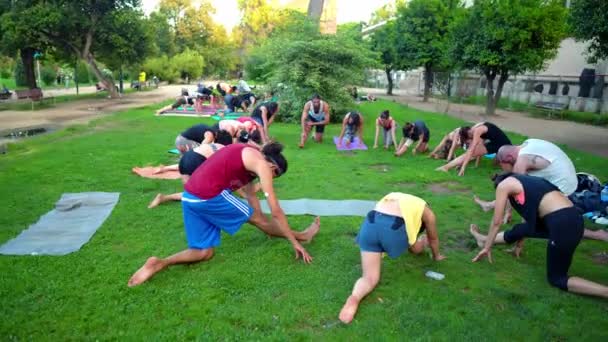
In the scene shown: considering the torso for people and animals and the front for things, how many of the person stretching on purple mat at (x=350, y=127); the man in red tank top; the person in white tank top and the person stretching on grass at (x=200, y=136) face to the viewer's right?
2

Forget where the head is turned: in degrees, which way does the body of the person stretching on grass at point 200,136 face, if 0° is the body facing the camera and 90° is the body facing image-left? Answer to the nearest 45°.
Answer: approximately 270°

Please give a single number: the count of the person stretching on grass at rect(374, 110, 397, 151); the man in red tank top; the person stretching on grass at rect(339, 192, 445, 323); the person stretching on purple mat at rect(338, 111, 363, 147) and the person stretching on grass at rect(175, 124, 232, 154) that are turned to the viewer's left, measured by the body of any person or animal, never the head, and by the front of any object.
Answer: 0

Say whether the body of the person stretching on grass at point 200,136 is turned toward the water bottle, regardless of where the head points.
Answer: no

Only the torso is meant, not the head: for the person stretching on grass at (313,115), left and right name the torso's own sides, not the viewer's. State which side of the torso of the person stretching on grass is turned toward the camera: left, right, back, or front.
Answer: front

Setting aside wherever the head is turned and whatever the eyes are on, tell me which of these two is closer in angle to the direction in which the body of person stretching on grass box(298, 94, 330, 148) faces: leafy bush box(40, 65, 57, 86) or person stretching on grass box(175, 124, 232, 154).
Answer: the person stretching on grass

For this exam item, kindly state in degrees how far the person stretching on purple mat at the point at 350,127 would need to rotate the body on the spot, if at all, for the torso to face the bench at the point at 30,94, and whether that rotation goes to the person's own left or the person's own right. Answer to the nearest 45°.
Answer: approximately 135° to the person's own right

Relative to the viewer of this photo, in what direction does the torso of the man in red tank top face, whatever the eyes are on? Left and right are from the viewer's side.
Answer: facing to the right of the viewer

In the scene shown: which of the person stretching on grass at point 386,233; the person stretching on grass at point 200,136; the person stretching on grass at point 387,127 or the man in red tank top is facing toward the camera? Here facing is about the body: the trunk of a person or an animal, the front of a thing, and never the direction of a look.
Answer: the person stretching on grass at point 387,127

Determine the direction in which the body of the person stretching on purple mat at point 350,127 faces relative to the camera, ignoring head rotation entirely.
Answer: toward the camera

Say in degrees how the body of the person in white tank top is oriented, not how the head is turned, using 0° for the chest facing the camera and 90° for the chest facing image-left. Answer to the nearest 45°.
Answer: approximately 90°

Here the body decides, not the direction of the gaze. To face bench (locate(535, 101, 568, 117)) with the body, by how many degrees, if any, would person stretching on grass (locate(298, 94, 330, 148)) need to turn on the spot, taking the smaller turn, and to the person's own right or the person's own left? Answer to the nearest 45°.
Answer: approximately 135° to the person's own left

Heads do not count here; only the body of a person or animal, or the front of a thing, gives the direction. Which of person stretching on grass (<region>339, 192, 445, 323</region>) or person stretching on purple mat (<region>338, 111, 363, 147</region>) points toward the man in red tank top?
person stretching on purple mat (<region>338, 111, 363, 147</region>)

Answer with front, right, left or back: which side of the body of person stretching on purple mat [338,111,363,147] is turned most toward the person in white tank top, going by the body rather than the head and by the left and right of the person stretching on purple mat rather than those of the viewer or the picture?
front

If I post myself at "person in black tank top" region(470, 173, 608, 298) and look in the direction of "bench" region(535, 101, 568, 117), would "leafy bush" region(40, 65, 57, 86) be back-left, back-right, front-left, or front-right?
front-left

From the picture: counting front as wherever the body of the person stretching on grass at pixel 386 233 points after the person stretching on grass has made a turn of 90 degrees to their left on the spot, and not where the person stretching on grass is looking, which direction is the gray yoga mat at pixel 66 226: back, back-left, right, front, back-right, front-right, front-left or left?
front-left

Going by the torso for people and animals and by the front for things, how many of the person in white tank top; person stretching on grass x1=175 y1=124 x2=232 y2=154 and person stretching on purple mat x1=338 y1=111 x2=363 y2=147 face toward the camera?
1

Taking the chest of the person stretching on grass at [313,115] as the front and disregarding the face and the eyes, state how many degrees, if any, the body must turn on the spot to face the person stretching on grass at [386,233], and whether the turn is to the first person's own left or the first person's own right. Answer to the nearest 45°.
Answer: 0° — they already face them

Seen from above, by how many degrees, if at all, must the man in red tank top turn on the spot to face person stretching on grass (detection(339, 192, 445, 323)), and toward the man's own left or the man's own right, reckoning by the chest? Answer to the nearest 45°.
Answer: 0° — they already face them

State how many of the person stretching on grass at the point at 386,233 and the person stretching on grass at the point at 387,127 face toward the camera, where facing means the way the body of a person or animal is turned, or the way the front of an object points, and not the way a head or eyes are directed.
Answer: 1

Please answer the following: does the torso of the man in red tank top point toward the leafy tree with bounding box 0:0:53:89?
no

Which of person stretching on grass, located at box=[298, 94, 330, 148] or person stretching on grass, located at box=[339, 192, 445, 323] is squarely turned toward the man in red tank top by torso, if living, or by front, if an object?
person stretching on grass, located at box=[298, 94, 330, 148]
